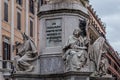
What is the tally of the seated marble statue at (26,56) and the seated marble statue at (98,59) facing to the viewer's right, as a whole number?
1

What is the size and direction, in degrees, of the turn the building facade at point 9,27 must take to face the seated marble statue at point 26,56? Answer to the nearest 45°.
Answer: approximately 45° to its right

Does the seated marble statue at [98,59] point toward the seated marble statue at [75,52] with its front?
no

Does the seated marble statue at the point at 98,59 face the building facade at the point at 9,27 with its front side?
no

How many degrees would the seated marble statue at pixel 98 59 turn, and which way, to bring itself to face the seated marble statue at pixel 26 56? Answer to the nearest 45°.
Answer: approximately 180°

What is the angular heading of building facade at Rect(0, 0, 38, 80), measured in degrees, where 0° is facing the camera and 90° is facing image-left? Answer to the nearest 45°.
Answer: approximately 315°

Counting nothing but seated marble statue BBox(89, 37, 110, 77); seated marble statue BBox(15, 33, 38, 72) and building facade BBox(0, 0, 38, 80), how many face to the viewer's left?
1

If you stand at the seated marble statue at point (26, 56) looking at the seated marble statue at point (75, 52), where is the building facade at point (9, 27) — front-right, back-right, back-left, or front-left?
back-left

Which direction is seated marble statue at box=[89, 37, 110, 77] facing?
to the viewer's right

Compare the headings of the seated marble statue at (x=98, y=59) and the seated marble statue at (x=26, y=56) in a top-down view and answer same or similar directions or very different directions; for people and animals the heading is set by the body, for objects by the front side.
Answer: very different directions

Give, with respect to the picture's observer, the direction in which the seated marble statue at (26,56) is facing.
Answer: facing to the left of the viewer

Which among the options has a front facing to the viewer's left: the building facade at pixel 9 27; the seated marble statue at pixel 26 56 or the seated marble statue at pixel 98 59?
the seated marble statue at pixel 26 56

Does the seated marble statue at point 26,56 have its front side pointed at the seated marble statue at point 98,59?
no

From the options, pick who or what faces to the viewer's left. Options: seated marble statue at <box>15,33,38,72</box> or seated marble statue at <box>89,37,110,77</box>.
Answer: seated marble statue at <box>15,33,38,72</box>
